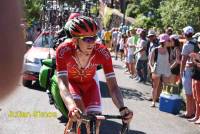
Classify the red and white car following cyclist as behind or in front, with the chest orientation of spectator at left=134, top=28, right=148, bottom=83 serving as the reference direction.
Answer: in front

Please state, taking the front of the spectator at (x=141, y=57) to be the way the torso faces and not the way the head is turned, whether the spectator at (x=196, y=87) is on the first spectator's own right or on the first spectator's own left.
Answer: on the first spectator's own left

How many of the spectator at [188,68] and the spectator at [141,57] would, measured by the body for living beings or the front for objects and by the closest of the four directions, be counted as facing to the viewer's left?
2

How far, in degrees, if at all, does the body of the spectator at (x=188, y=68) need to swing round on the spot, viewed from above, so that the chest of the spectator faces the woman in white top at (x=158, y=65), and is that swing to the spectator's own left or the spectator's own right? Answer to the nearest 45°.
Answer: approximately 45° to the spectator's own right

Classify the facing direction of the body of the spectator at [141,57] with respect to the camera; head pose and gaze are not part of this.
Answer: to the viewer's left

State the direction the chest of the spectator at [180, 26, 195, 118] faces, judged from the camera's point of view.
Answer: to the viewer's left

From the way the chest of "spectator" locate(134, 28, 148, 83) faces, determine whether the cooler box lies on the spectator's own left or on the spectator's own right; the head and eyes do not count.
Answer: on the spectator's own left
